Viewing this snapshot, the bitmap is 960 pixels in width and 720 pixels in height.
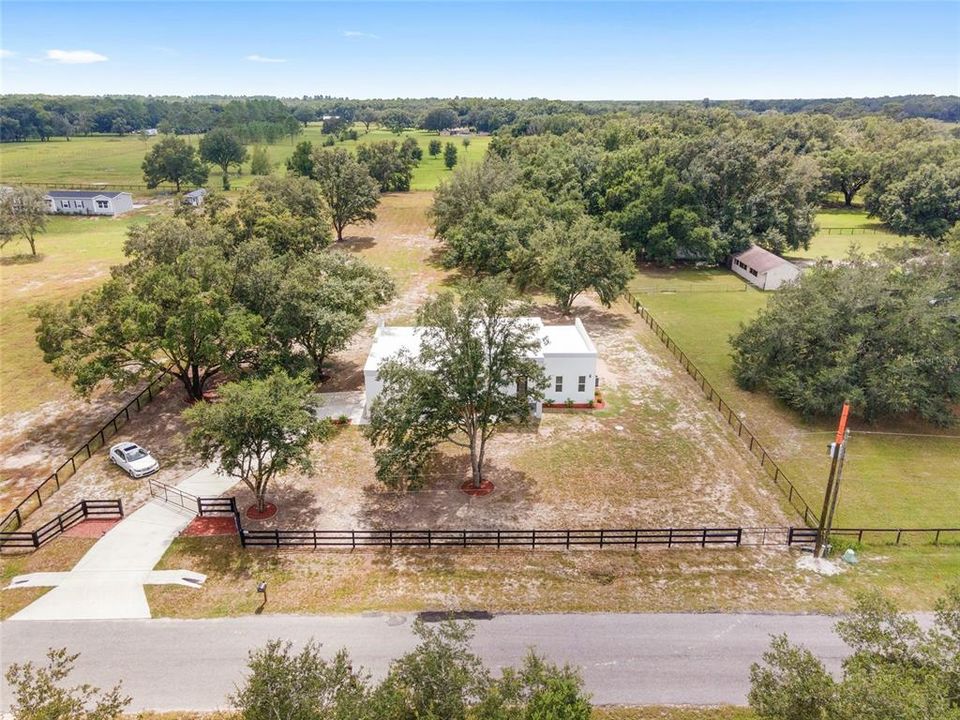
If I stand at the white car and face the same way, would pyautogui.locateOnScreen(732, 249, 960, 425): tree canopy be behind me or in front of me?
in front

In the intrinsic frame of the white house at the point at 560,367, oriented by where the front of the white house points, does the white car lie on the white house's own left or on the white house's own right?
on the white house's own right

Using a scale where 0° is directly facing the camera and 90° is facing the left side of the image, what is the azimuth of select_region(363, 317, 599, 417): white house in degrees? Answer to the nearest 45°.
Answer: approximately 0°

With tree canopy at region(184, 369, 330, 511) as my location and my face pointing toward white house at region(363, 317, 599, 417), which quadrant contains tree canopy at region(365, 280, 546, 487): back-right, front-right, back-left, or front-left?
front-right

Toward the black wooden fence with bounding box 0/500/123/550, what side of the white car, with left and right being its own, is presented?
right

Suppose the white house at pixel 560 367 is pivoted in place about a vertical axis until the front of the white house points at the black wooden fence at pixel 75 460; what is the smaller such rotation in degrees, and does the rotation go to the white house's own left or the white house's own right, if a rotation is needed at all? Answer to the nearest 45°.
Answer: approximately 90° to the white house's own right

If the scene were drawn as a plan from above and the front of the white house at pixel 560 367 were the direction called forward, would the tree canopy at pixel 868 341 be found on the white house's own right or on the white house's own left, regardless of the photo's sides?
on the white house's own left

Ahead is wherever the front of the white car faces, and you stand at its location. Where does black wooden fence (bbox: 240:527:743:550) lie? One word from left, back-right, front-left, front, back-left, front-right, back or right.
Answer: front
